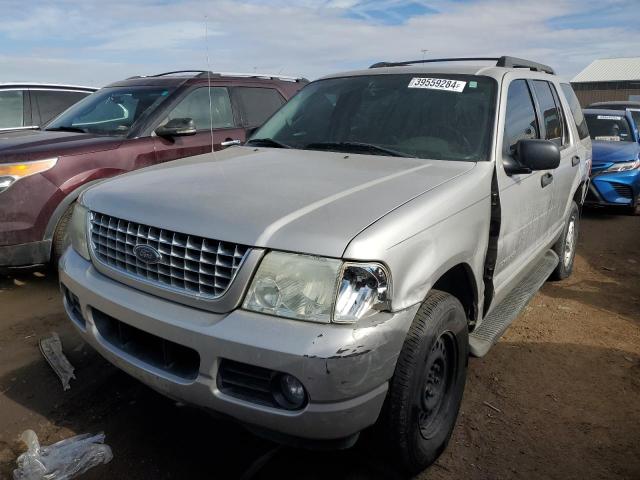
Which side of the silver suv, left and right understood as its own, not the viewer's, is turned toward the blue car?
back

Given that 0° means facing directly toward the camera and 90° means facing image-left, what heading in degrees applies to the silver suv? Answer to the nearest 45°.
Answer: approximately 45°

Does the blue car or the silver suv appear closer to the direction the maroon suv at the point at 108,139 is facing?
the silver suv

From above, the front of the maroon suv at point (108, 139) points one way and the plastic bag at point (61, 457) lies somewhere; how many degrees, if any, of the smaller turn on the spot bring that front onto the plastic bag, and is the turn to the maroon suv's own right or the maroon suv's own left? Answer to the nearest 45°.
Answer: approximately 45° to the maroon suv's own left

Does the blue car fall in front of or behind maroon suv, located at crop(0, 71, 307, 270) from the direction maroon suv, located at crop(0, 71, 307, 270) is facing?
behind
